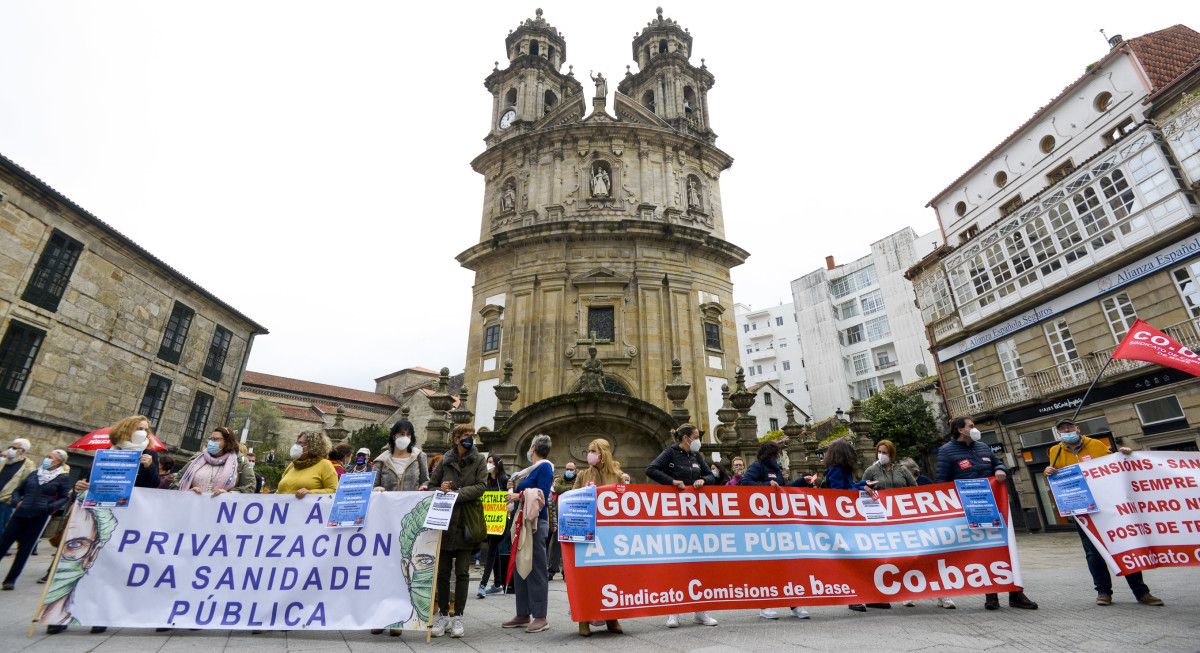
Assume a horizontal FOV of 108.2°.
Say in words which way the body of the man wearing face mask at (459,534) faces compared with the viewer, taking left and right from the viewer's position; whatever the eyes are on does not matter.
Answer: facing the viewer

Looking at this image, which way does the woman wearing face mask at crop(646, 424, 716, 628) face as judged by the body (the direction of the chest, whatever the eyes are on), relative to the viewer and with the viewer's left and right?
facing the viewer and to the right of the viewer

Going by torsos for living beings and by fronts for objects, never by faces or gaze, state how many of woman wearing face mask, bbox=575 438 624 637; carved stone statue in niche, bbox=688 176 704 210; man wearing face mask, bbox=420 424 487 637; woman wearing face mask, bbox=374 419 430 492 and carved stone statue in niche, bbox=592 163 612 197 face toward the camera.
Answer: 5

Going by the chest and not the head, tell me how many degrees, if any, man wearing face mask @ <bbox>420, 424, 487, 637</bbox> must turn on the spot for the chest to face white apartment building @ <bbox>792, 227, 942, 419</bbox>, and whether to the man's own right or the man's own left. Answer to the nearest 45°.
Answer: approximately 135° to the man's own left

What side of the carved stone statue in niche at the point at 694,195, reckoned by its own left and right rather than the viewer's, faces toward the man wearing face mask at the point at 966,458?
front

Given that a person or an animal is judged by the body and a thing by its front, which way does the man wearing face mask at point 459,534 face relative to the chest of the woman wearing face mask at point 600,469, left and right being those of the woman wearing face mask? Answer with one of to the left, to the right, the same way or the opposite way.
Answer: the same way

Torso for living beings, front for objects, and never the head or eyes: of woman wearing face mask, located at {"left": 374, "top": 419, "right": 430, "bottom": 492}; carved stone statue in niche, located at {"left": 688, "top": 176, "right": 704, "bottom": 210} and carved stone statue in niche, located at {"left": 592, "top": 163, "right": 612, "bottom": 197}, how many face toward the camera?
3

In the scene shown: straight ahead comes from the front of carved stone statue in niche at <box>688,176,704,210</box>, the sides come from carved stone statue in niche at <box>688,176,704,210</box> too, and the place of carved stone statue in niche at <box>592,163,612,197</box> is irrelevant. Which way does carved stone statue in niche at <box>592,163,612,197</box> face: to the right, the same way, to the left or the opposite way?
the same way

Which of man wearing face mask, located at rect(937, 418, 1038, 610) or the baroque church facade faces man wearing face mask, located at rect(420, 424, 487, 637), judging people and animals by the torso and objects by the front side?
the baroque church facade

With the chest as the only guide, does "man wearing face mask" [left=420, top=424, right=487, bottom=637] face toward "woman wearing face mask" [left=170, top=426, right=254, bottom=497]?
no

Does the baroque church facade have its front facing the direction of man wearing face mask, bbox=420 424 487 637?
yes

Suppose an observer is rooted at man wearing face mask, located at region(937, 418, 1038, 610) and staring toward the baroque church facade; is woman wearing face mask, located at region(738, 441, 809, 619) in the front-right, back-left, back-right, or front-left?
front-left

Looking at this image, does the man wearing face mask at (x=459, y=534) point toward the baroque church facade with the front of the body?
no

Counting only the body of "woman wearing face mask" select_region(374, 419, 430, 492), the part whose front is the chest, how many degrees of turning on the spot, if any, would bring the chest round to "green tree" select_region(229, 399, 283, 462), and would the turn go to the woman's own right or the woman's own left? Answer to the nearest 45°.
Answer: approximately 180°

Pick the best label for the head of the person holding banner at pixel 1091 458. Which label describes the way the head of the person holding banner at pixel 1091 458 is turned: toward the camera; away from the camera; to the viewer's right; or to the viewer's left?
toward the camera

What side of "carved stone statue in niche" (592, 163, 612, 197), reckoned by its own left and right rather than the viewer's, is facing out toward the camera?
front

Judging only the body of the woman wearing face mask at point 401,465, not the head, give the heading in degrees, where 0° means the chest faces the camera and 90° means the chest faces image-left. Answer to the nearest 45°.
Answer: approximately 0°

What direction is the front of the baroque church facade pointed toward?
toward the camera

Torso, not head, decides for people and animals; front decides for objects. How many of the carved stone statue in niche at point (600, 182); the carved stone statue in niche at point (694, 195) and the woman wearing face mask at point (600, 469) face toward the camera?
3
